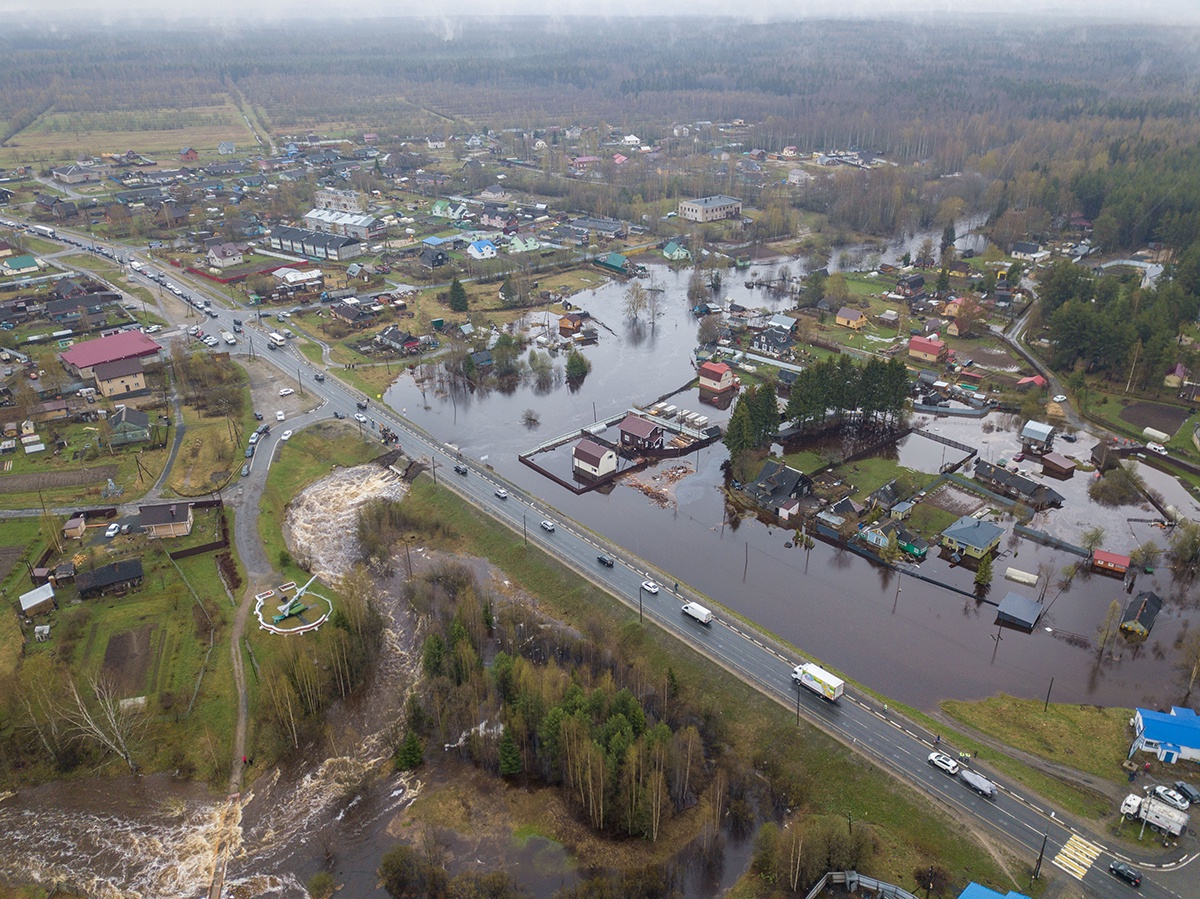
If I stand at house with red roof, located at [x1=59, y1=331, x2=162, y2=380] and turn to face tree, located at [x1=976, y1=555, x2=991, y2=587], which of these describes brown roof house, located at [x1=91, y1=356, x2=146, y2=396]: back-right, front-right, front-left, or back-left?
front-right

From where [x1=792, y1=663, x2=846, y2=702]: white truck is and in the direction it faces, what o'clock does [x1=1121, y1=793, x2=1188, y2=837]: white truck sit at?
[x1=1121, y1=793, x2=1188, y2=837]: white truck is roughly at 5 o'clock from [x1=792, y1=663, x2=846, y2=702]: white truck.

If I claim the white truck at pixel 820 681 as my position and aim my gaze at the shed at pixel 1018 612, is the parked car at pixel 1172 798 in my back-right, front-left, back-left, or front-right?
front-right

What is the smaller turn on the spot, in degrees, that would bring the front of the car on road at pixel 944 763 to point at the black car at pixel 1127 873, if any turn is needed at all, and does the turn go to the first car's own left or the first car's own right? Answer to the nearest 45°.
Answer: approximately 135° to the first car's own right

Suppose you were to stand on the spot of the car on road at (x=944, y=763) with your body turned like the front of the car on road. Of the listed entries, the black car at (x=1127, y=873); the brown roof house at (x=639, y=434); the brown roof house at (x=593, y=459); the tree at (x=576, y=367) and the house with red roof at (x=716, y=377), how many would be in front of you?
4

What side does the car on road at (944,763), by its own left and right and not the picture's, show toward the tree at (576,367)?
front

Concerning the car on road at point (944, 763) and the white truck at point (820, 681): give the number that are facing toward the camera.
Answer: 0

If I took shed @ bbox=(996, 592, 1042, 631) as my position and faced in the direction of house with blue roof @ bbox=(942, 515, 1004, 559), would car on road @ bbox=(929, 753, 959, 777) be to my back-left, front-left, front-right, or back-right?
back-left

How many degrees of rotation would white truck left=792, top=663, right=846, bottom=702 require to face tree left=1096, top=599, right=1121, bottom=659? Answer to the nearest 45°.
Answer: approximately 90° to its right

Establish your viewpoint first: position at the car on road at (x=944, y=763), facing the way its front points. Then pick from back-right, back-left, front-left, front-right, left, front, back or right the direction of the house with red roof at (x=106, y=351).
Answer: front-left

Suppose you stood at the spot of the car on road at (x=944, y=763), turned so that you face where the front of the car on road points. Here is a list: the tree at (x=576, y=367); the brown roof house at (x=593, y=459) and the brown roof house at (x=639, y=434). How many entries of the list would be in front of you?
3

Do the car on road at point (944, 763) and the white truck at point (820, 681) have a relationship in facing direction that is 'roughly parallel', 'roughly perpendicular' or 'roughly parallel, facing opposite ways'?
roughly parallel

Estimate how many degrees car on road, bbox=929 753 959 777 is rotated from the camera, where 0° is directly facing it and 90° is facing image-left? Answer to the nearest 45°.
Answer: approximately 135°

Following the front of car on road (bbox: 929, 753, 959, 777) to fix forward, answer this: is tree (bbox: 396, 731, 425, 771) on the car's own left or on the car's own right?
on the car's own left

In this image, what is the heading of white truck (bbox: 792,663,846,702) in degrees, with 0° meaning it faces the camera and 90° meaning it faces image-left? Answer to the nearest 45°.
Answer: approximately 135°
